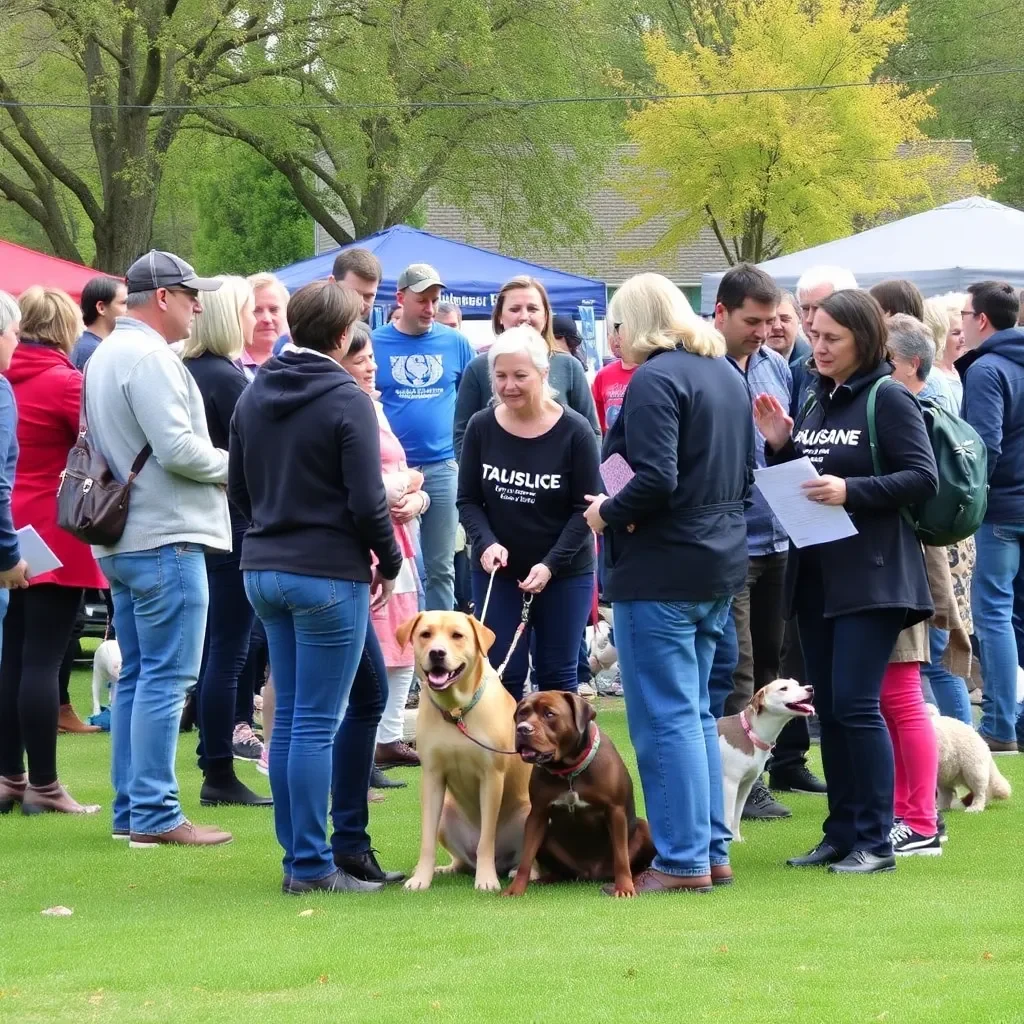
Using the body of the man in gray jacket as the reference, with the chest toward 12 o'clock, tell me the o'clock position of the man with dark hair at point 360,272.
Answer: The man with dark hair is roughly at 10 o'clock from the man in gray jacket.

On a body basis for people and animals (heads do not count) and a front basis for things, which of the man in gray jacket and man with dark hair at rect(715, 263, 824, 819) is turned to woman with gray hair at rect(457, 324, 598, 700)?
the man in gray jacket

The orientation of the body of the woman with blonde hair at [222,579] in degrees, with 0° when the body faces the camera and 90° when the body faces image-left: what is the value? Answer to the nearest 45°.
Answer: approximately 270°

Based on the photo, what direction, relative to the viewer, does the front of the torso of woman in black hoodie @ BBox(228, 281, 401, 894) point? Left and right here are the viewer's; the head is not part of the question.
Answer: facing away from the viewer and to the right of the viewer

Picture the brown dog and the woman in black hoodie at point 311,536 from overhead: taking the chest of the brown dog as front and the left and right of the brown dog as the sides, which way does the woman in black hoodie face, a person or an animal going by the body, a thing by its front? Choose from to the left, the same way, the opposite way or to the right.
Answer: the opposite way

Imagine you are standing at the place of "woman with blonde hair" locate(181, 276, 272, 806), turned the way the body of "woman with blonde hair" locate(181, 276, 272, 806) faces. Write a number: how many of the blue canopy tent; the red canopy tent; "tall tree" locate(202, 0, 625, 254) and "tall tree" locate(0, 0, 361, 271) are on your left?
4

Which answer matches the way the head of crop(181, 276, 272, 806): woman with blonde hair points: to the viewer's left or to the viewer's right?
to the viewer's right

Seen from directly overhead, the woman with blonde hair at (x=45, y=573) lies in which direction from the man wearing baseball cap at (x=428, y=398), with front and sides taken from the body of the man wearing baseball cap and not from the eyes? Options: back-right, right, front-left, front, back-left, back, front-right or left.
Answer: front-right

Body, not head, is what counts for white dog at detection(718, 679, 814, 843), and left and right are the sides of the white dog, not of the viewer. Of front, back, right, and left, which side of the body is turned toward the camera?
right

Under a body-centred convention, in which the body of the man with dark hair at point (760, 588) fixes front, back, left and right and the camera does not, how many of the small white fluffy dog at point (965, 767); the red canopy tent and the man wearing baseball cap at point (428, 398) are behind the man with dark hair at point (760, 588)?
2

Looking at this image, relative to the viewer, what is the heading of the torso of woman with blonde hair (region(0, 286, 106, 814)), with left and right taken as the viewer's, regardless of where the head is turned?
facing away from the viewer and to the right of the viewer

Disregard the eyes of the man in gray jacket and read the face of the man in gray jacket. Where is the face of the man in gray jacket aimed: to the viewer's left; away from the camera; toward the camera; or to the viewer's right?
to the viewer's right

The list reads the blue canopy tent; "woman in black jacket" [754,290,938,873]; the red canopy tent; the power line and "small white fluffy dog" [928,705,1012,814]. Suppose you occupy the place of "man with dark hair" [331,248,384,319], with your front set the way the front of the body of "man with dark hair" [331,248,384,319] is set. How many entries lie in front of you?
2

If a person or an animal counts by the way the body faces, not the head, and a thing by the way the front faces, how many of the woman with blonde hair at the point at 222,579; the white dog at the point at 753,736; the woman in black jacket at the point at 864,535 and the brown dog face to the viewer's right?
2
